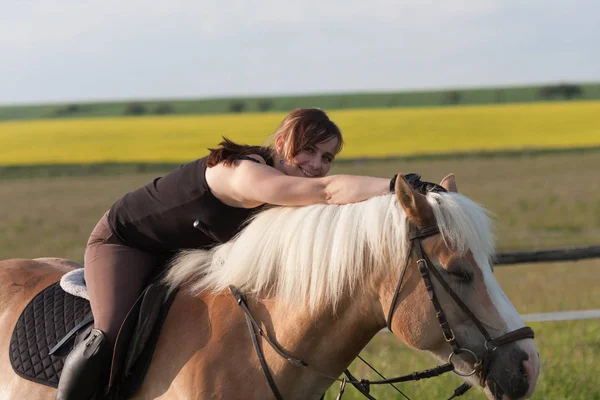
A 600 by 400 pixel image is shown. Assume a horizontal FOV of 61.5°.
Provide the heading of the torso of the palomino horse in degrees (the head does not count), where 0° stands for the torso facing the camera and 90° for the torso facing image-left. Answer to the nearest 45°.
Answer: approximately 270°
